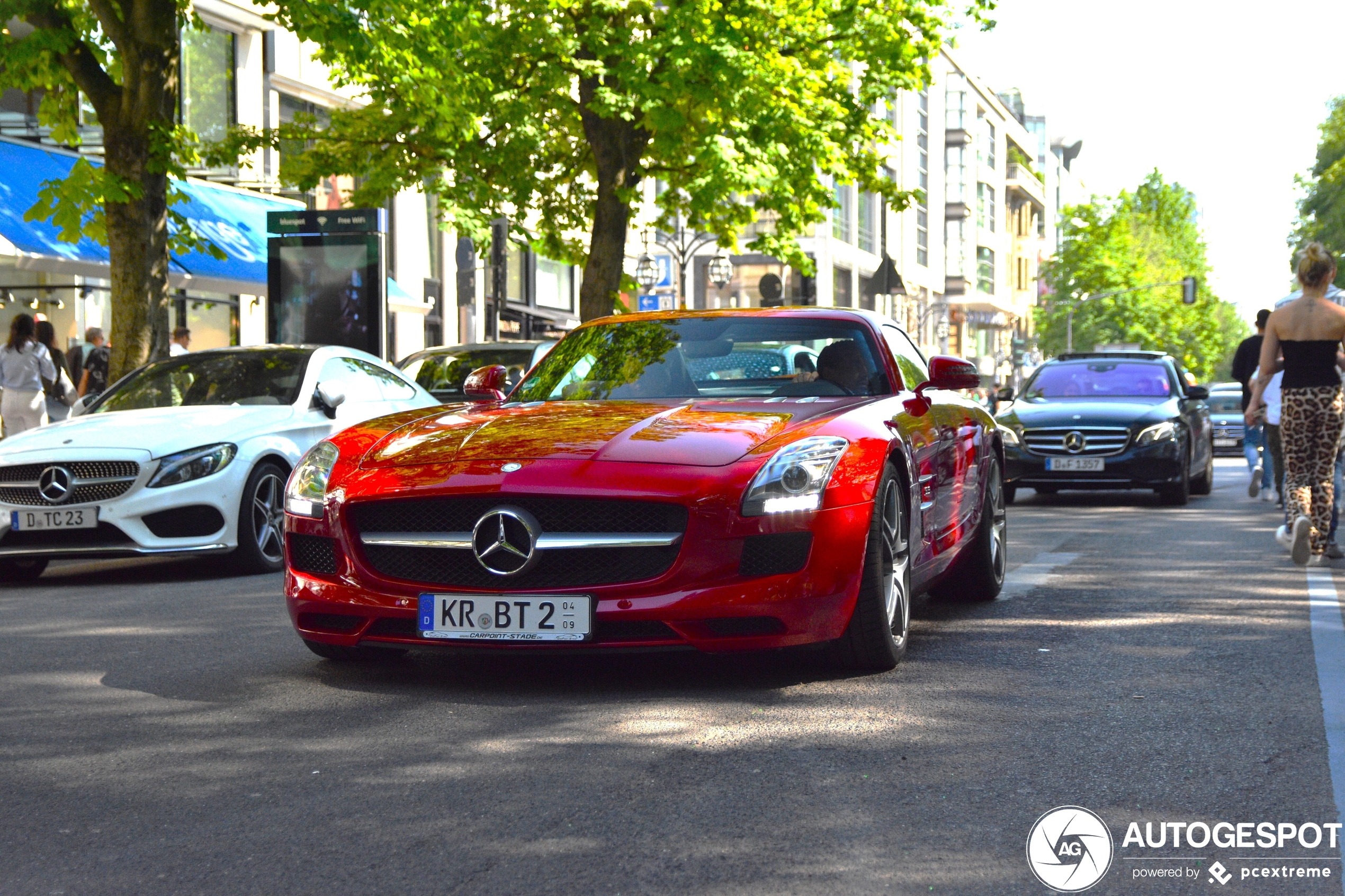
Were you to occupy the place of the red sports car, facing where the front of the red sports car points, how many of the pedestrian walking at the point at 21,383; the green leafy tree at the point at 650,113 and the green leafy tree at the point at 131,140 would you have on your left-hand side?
0

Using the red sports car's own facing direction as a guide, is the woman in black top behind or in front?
behind

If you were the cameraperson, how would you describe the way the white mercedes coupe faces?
facing the viewer and to the left of the viewer

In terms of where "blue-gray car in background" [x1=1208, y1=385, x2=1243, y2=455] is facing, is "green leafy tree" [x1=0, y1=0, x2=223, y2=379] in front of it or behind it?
in front

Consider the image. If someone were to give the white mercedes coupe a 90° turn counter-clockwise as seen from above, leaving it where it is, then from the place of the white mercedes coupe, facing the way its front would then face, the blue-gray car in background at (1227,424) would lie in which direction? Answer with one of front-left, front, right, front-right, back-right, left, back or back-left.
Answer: left

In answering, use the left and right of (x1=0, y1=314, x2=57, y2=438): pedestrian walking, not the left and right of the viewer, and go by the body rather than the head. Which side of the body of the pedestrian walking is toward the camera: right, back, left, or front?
back

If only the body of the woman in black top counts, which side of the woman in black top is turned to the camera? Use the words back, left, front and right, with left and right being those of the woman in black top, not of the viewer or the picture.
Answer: back

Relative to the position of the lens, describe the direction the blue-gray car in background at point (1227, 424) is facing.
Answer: facing the viewer

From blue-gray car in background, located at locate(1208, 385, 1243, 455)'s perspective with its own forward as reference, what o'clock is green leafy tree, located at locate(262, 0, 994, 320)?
The green leafy tree is roughly at 1 o'clock from the blue-gray car in background.

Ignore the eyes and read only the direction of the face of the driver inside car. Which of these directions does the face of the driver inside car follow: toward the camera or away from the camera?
toward the camera

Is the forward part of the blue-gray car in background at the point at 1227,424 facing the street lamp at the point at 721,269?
no

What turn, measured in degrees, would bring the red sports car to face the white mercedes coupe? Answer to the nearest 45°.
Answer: approximately 90° to its right

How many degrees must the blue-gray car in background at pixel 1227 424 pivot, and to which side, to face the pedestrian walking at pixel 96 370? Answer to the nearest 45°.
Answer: approximately 45° to its right

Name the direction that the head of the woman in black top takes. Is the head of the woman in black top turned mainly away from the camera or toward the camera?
away from the camera

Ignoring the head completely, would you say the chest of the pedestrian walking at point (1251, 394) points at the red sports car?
no

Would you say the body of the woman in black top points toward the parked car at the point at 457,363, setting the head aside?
no

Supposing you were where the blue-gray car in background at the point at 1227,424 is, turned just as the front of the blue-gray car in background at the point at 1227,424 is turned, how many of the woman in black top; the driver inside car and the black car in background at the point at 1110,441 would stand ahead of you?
3
